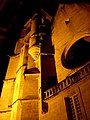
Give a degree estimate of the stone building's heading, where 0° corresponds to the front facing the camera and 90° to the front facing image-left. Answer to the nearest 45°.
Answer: approximately 45°
